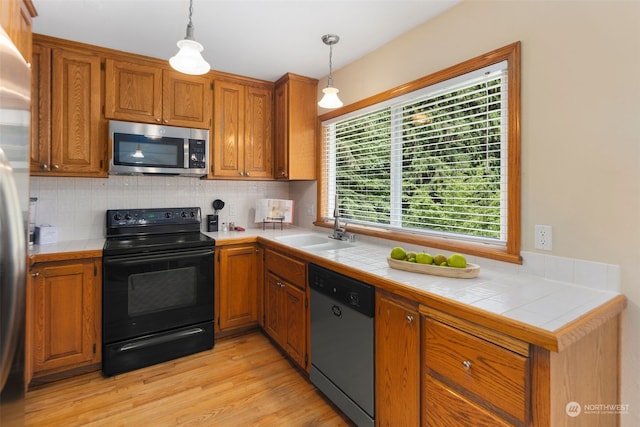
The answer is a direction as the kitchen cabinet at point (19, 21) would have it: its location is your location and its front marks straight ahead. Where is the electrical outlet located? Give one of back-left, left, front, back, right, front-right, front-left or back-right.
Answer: front-right

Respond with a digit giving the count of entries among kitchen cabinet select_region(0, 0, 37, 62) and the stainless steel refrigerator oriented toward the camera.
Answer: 0

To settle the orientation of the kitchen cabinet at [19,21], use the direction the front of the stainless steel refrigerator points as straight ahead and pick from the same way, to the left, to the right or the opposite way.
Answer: the same way

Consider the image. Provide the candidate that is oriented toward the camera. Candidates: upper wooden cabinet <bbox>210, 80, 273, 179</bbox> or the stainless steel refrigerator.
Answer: the upper wooden cabinet

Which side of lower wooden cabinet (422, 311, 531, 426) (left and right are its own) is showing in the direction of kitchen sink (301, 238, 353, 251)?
right

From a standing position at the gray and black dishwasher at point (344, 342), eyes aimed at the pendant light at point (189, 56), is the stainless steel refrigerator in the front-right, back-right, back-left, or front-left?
front-left

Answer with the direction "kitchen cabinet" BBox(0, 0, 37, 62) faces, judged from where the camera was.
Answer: facing to the right of the viewer

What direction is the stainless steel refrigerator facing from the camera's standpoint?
to the viewer's right

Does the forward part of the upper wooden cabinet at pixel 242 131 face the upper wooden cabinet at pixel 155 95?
no

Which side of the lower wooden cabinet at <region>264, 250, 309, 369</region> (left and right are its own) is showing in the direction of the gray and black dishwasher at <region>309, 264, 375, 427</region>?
left

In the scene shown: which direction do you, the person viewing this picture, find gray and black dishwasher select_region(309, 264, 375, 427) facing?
facing the viewer and to the left of the viewer

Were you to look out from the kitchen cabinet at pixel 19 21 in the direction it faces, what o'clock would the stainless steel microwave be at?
The stainless steel microwave is roughly at 11 o'clock from the kitchen cabinet.

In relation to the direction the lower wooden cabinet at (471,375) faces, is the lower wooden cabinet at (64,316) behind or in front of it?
in front

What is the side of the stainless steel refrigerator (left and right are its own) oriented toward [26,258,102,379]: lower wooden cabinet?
left

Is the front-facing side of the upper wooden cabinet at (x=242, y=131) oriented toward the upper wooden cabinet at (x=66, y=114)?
no

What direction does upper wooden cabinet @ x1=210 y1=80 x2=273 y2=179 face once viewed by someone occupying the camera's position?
facing the viewer

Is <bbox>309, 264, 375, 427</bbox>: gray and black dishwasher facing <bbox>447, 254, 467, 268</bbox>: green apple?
no

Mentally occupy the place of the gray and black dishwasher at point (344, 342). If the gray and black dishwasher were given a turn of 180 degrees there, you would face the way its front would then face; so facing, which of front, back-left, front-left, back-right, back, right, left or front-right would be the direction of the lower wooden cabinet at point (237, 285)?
left
